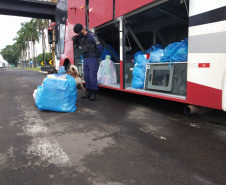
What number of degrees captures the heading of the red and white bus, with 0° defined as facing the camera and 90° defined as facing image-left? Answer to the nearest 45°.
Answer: approximately 135°
